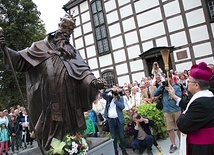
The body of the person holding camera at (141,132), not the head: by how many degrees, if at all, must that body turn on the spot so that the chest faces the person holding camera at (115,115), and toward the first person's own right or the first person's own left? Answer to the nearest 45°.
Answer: approximately 90° to the first person's own right

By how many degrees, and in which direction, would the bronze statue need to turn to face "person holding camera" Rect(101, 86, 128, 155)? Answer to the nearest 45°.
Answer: approximately 90° to its left

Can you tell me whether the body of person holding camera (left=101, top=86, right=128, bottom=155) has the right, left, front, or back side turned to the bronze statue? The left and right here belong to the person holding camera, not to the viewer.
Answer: right

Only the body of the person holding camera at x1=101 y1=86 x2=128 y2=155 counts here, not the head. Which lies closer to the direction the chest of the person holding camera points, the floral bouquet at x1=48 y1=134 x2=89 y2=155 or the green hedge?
the floral bouquet

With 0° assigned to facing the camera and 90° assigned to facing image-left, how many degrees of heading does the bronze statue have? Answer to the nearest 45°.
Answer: approximately 315°
